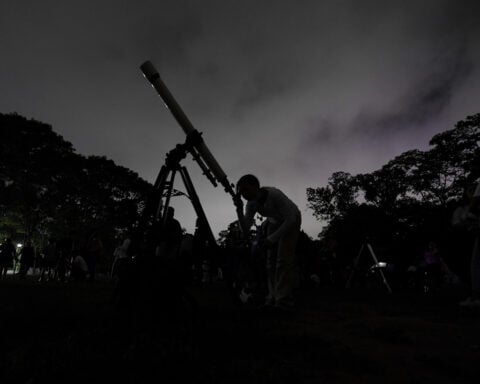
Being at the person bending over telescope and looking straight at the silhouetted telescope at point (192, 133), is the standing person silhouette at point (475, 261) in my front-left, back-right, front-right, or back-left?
back-right

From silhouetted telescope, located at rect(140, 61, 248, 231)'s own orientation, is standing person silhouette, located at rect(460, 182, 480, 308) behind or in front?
behind

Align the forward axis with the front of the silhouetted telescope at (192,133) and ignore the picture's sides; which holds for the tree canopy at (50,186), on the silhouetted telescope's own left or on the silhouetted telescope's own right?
on the silhouetted telescope's own right

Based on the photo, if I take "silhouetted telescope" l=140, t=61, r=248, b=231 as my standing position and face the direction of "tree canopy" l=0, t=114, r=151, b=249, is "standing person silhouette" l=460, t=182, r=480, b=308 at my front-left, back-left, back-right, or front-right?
back-right

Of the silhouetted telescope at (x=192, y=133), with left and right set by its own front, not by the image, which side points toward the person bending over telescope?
back

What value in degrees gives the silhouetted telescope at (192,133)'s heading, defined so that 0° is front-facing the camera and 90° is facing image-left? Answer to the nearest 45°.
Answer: approximately 90°
